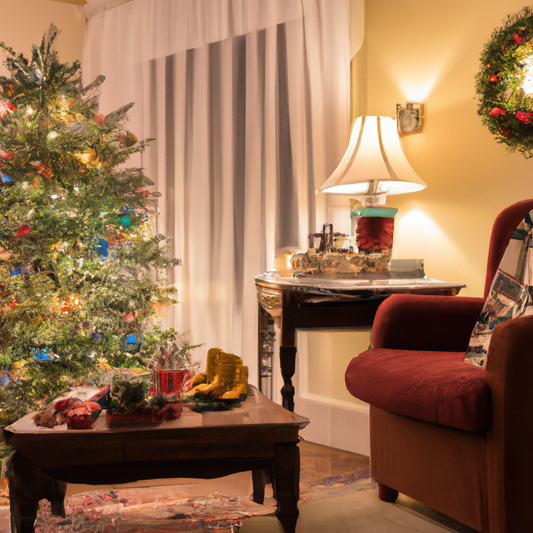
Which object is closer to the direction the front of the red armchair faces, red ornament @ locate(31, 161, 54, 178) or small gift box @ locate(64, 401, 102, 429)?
the small gift box

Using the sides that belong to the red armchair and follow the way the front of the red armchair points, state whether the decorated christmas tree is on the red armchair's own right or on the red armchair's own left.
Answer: on the red armchair's own right

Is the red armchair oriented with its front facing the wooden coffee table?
yes

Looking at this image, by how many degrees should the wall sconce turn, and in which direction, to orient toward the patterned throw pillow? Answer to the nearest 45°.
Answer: approximately 45° to its left

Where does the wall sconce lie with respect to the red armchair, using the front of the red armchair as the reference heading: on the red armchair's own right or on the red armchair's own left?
on the red armchair's own right

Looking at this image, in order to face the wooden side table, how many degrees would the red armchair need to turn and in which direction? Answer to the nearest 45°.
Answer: approximately 90° to its right

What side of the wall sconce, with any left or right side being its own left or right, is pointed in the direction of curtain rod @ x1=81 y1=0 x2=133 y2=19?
right
